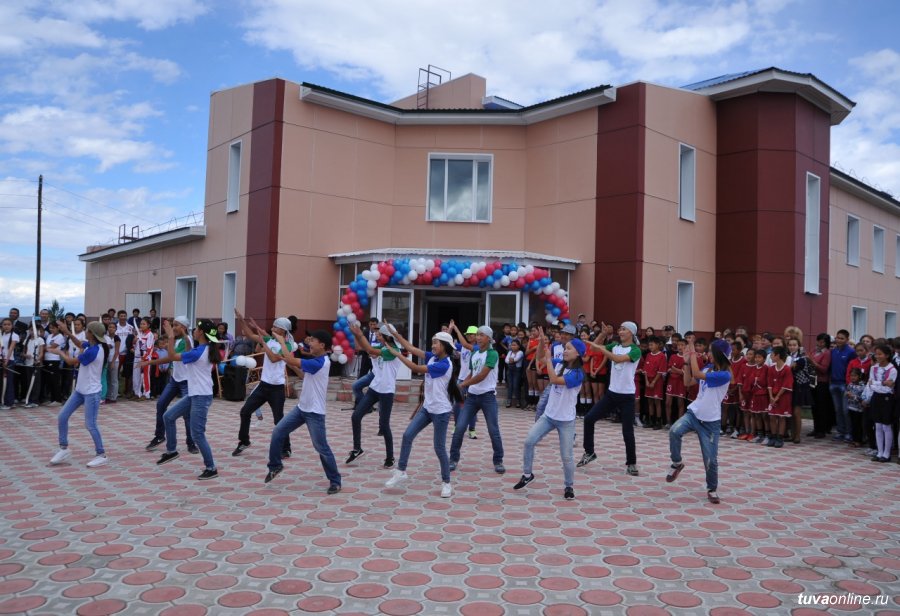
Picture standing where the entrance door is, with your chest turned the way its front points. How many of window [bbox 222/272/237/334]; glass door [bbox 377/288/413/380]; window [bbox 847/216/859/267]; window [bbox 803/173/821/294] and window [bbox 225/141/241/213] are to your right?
3

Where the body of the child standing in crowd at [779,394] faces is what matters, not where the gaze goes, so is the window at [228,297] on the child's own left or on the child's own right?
on the child's own right

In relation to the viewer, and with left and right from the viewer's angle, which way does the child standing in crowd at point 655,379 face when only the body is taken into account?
facing the viewer and to the left of the viewer

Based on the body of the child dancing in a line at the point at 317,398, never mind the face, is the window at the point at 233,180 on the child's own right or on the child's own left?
on the child's own right

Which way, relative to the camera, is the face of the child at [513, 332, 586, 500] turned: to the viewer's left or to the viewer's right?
to the viewer's left

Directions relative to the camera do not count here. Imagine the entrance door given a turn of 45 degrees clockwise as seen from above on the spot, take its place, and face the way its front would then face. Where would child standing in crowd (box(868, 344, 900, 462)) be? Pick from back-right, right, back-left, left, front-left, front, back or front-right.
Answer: left

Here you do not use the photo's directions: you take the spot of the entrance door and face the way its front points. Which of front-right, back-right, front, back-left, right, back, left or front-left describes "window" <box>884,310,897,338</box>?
back-left
